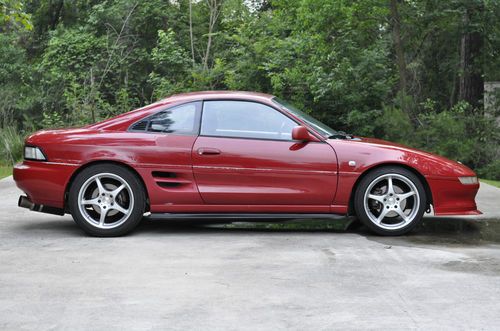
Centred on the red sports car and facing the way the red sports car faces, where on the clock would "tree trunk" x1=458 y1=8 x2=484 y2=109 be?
The tree trunk is roughly at 10 o'clock from the red sports car.

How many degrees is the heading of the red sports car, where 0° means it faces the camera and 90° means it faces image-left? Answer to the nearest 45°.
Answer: approximately 270°
